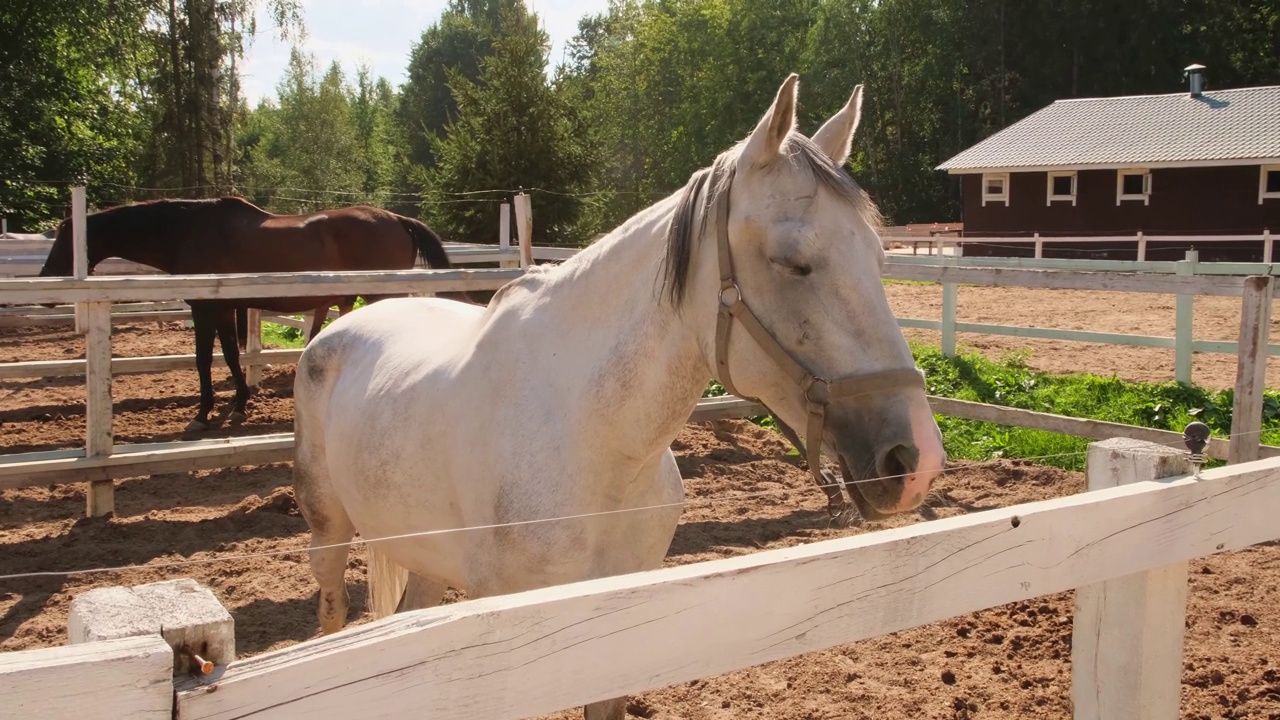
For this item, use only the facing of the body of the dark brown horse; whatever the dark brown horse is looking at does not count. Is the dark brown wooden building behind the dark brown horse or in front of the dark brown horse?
behind

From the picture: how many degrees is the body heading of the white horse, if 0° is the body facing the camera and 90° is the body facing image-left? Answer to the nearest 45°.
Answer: approximately 315°

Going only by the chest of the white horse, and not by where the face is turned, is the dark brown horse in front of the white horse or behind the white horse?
behind

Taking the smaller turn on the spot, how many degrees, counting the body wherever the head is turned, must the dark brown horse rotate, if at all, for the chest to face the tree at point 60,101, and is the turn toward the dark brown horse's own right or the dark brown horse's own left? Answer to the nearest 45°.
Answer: approximately 90° to the dark brown horse's own right

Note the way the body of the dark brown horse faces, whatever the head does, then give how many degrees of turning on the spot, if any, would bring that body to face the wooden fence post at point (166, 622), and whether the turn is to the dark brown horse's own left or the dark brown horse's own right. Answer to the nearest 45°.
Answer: approximately 90° to the dark brown horse's own left

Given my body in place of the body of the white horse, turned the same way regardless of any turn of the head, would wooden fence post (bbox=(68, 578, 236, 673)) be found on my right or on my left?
on my right

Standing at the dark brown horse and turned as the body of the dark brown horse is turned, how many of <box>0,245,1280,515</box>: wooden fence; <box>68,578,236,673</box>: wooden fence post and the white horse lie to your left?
3

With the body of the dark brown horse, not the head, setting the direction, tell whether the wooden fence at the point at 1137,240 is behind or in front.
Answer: behind

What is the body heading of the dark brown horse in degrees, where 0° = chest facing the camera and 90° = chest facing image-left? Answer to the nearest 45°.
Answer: approximately 90°

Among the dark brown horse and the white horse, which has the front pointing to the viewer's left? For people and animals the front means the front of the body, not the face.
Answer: the dark brown horse

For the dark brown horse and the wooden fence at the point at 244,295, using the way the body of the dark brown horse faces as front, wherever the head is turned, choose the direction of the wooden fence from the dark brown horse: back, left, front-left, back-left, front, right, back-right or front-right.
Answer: left

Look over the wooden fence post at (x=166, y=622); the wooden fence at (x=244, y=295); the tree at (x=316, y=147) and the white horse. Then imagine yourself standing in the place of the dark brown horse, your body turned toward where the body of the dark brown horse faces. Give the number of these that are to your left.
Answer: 3

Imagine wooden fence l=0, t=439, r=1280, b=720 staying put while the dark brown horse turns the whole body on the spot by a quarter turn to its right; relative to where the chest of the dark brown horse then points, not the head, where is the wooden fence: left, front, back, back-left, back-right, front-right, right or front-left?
back

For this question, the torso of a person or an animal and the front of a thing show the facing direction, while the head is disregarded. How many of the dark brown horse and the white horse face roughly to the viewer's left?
1
